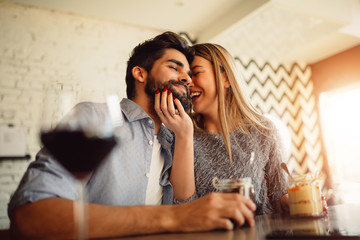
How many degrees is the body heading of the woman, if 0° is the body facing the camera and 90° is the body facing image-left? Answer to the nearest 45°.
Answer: approximately 45°

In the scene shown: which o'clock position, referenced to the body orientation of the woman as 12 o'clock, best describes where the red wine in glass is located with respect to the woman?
The red wine in glass is roughly at 11 o'clock from the woman.

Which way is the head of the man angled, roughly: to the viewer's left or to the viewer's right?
to the viewer's right

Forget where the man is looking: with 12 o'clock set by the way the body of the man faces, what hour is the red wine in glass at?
The red wine in glass is roughly at 2 o'clock from the man.

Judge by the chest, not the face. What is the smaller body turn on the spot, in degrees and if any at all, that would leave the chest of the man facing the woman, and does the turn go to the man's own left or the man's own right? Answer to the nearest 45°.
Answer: approximately 90° to the man's own left

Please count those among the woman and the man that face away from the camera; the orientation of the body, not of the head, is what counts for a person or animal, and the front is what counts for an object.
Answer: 0

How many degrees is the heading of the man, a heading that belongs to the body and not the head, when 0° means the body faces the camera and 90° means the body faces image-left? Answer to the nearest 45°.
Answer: approximately 315°

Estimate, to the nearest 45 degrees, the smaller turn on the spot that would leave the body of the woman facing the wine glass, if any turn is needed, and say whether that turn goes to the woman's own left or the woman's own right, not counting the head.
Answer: approximately 45° to the woman's own left

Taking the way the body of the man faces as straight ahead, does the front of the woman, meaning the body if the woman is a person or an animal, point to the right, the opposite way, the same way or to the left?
to the right
